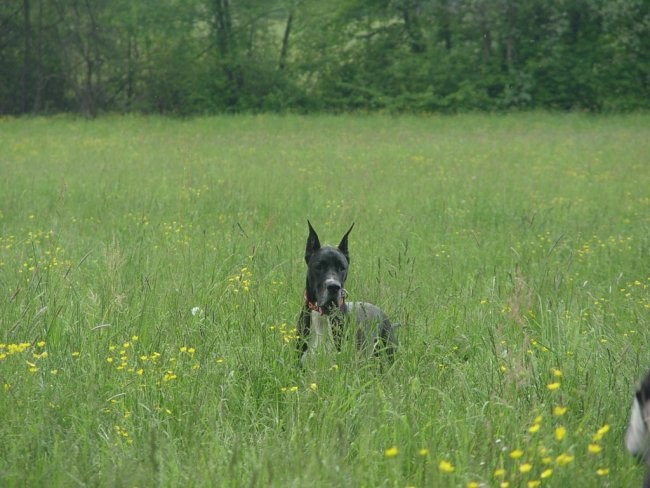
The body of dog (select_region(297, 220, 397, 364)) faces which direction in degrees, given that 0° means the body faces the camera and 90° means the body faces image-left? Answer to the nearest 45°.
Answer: approximately 45°

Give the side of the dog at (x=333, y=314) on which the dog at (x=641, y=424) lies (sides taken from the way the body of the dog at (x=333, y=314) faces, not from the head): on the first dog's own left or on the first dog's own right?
on the first dog's own left
